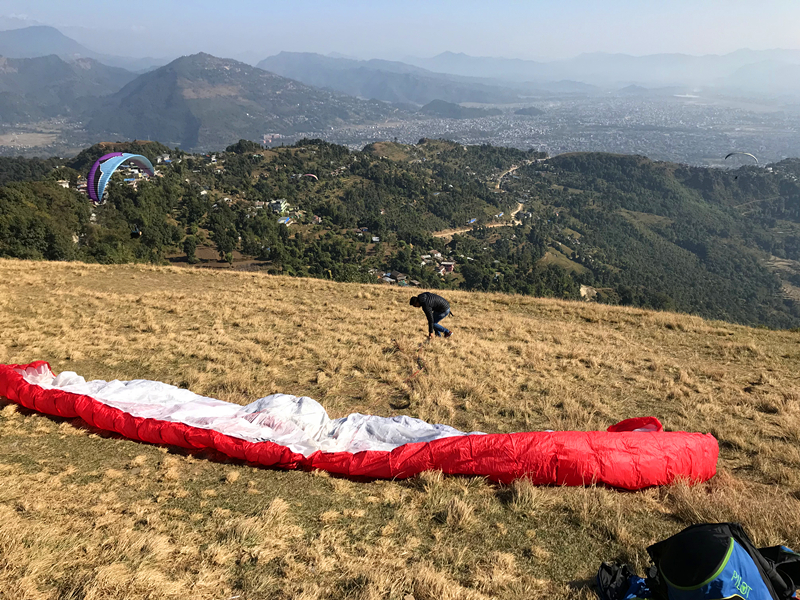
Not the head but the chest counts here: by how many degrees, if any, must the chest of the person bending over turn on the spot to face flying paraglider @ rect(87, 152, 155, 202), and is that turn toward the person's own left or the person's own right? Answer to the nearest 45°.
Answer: approximately 45° to the person's own right

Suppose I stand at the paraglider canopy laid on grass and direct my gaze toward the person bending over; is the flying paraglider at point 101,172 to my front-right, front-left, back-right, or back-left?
front-left

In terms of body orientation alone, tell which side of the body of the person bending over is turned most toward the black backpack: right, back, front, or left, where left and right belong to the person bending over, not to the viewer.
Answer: left

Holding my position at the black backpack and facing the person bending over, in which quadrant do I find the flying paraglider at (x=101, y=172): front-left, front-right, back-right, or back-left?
front-left

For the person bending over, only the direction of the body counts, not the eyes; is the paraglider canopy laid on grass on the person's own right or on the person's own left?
on the person's own left

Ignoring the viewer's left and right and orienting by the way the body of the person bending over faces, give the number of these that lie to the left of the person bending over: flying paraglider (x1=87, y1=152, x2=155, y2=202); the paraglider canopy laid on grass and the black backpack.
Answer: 2

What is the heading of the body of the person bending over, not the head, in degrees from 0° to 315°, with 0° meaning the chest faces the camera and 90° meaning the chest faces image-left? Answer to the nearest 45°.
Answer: approximately 90°
